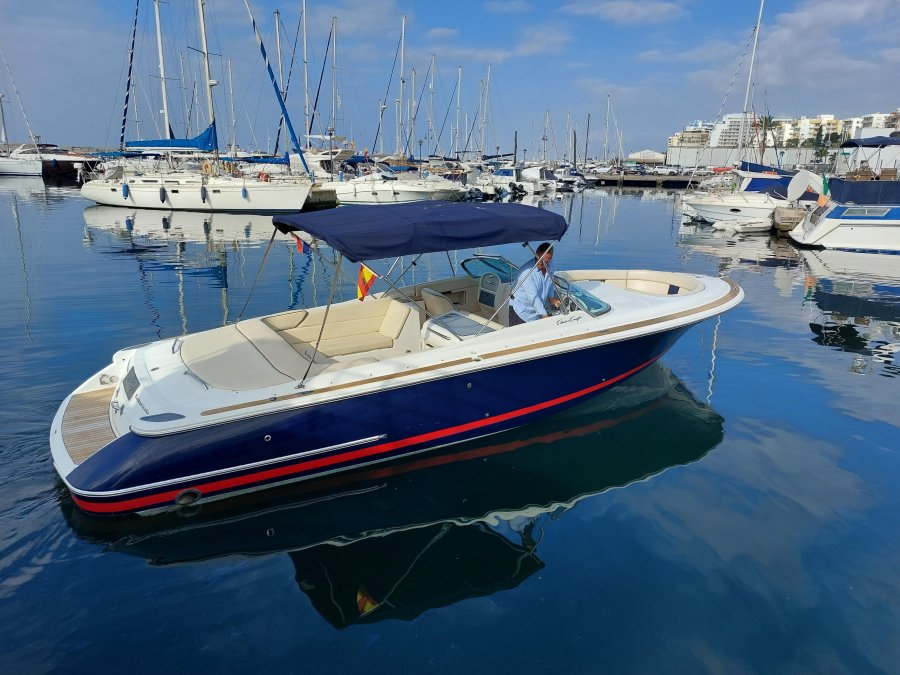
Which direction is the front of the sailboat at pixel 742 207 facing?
to the viewer's left

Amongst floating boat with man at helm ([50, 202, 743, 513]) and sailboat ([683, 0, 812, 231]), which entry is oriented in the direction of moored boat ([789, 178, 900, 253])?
floating boat with man at helm ([50, 202, 743, 513])

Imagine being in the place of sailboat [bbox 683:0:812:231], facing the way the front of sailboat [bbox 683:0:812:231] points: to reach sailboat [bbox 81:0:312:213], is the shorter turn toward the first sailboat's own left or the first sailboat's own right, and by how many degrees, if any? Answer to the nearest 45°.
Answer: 0° — it already faces it

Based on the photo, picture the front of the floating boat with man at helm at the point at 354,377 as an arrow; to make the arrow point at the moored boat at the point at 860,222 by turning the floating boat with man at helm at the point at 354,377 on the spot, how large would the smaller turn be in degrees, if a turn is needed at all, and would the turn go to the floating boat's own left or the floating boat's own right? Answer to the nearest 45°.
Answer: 0° — it already faces it

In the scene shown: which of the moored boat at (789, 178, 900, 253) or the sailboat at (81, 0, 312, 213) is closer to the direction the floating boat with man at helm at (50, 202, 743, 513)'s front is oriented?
the moored boat

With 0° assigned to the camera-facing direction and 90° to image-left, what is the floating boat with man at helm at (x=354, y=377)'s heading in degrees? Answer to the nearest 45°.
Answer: approximately 225°
